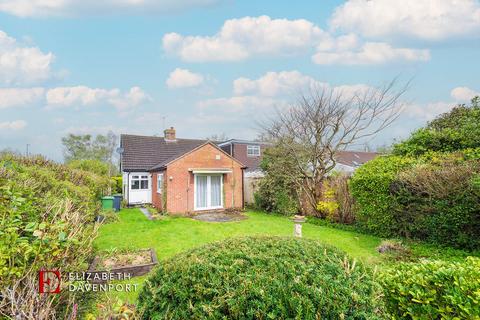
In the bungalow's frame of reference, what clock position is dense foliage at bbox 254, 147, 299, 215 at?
The dense foliage is roughly at 10 o'clock from the bungalow.

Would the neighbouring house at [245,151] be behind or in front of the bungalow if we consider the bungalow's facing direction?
behind

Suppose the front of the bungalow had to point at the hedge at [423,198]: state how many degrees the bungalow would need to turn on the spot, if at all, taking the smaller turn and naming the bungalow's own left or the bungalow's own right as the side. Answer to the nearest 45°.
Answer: approximately 45° to the bungalow's own left

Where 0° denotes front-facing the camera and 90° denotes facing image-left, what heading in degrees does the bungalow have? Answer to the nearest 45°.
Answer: approximately 0°

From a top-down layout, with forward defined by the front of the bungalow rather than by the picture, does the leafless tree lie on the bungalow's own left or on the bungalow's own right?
on the bungalow's own left

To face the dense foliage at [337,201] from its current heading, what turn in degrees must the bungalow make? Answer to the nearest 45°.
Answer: approximately 45° to its left

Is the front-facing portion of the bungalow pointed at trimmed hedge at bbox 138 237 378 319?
yes

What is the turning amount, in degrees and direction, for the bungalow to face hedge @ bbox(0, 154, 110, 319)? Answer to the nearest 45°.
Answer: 0° — it already faces it
